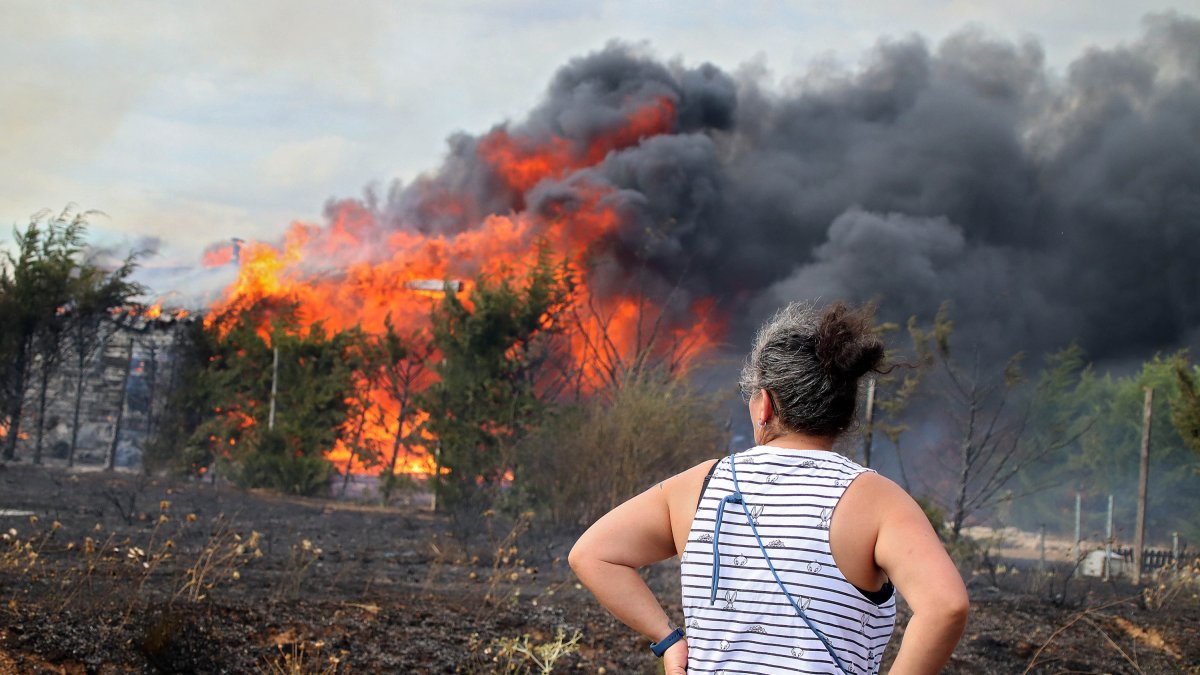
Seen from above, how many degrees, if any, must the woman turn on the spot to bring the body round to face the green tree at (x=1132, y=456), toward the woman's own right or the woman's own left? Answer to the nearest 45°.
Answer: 0° — they already face it

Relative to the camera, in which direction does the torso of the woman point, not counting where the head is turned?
away from the camera

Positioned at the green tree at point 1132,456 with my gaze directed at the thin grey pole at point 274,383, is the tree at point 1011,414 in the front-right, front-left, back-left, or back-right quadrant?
front-right

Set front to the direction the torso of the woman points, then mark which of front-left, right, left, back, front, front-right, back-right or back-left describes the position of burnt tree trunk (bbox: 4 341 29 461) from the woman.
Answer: front-left

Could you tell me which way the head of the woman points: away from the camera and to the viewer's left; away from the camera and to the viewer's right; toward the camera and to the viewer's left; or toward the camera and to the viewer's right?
away from the camera and to the viewer's left

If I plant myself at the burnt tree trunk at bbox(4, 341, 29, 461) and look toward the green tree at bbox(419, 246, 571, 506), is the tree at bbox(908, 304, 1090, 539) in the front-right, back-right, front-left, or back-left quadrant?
front-left

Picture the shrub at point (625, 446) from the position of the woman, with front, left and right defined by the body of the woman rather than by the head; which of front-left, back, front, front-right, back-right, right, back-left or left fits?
front

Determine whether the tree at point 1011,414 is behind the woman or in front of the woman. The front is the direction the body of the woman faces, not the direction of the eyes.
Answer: in front

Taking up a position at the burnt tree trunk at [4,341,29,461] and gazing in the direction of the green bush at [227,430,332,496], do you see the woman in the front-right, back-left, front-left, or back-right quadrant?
front-right

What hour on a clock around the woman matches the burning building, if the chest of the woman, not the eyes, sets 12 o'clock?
The burning building is roughly at 11 o'clock from the woman.

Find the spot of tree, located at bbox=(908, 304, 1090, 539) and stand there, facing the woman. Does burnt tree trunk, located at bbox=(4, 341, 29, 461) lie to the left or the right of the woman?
right

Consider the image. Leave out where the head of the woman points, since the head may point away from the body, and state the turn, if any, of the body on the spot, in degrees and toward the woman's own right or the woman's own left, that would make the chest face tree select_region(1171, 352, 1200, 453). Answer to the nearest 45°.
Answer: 0° — they already face it

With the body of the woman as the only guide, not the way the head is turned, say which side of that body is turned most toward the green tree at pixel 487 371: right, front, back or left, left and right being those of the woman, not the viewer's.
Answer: front
